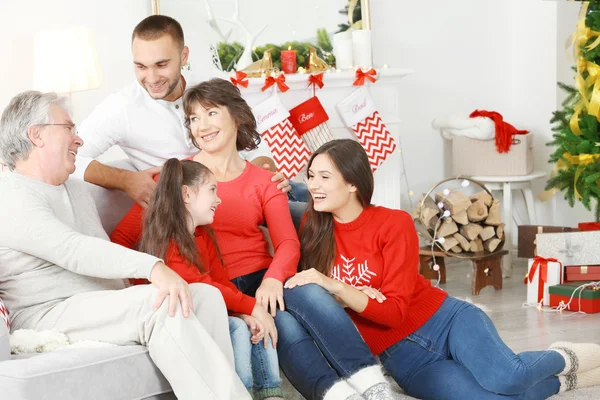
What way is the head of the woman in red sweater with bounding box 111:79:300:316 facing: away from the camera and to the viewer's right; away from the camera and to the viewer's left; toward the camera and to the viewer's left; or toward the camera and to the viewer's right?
toward the camera and to the viewer's left

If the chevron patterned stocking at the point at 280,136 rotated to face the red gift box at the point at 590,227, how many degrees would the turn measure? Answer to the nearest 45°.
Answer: approximately 90° to its left

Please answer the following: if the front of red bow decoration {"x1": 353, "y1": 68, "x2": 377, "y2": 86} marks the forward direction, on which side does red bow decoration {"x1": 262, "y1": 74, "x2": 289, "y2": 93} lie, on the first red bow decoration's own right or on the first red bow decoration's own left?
on the first red bow decoration's own right

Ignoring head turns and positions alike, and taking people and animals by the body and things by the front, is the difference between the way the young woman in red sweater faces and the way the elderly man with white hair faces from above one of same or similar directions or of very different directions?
very different directions

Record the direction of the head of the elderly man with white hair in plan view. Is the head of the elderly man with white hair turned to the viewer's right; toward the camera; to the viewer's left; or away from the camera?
to the viewer's right

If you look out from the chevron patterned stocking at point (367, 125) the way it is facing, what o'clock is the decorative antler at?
The decorative antler is roughly at 3 o'clock from the chevron patterned stocking.

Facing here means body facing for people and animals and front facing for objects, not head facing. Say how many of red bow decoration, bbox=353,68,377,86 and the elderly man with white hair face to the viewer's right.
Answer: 1

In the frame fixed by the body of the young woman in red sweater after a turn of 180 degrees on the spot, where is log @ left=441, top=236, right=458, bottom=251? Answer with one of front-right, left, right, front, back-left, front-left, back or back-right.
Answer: front-left
